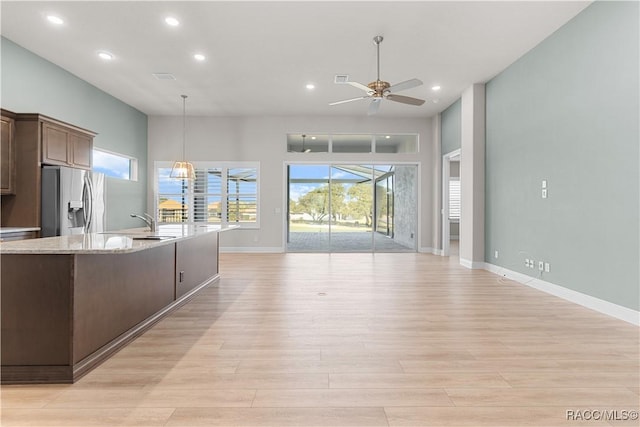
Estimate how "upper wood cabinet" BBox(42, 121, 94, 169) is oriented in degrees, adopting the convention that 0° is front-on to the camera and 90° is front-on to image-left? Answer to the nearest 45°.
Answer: approximately 315°

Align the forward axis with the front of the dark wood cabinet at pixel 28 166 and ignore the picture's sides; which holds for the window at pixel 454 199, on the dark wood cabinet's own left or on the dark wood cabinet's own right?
on the dark wood cabinet's own left

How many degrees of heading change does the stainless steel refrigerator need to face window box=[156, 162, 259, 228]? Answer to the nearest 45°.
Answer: approximately 90° to its left

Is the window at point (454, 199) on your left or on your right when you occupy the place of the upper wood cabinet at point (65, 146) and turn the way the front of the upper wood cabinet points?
on your left

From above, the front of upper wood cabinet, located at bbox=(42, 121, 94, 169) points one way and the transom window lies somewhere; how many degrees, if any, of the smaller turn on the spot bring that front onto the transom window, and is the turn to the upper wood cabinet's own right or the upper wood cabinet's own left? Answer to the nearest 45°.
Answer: approximately 45° to the upper wood cabinet's own left
